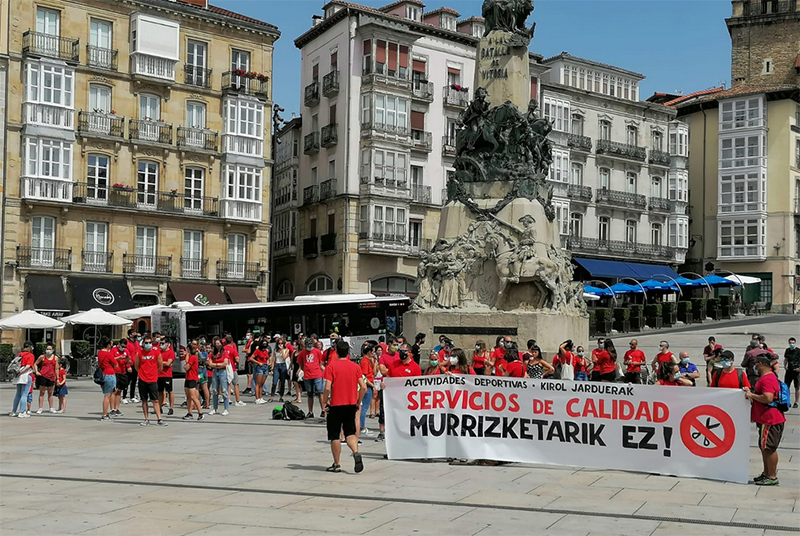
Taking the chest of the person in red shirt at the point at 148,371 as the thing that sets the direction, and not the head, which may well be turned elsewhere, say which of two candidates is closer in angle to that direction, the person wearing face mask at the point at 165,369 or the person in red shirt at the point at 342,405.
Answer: the person in red shirt

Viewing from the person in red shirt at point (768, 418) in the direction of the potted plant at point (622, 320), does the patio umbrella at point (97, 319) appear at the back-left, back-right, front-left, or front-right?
front-left

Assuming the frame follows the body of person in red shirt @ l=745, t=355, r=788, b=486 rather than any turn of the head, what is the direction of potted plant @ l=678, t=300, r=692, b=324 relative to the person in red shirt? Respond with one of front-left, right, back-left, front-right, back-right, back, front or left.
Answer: right

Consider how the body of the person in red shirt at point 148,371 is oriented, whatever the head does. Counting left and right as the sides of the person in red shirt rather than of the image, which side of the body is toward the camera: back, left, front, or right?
front

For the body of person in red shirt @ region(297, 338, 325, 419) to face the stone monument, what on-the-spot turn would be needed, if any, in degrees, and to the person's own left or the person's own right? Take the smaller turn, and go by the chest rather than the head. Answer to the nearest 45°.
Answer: approximately 135° to the person's own left

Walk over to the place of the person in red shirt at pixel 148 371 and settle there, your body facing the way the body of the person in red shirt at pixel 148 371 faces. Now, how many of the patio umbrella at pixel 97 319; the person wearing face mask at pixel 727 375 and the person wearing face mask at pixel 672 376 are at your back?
1

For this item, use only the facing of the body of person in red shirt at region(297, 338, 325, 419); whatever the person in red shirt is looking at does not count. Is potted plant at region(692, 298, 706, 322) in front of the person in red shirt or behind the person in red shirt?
behind

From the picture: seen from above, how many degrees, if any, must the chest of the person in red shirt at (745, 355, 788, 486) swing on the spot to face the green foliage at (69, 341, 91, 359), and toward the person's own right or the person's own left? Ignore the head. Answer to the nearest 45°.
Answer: approximately 45° to the person's own right

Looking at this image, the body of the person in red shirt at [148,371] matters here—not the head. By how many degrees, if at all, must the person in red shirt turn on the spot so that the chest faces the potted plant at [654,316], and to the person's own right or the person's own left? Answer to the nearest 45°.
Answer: approximately 135° to the person's own left

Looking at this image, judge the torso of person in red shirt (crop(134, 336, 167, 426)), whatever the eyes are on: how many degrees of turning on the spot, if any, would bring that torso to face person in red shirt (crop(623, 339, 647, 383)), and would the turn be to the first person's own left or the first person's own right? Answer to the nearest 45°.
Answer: approximately 90° to the first person's own left

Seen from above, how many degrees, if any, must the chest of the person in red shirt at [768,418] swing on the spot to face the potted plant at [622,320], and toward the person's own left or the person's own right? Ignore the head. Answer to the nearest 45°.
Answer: approximately 90° to the person's own right

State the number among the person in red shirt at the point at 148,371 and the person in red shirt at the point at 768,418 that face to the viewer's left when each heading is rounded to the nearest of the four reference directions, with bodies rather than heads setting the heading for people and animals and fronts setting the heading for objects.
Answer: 1

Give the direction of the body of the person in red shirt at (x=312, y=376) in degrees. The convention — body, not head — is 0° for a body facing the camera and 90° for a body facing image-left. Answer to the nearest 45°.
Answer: approximately 0°

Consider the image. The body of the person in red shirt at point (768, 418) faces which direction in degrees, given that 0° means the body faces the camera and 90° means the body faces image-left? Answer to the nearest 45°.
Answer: approximately 90°

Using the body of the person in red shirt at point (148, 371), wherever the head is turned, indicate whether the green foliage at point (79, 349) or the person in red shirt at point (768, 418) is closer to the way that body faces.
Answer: the person in red shirt

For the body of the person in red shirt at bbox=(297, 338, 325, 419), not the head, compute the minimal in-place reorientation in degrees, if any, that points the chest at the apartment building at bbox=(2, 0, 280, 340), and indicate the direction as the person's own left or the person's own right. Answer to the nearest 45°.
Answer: approximately 180°

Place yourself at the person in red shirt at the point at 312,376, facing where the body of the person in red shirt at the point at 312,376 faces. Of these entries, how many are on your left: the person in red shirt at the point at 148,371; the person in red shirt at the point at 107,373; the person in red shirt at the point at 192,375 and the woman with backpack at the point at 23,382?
0

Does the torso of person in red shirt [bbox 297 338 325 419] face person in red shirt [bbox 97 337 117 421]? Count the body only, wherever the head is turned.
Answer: no

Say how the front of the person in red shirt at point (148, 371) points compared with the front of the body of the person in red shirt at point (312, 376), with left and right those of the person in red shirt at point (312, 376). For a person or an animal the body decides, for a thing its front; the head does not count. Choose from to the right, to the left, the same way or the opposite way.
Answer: the same way
